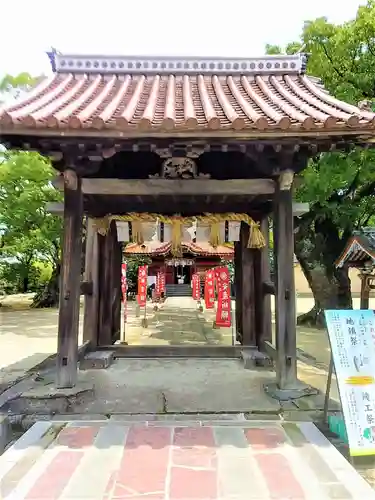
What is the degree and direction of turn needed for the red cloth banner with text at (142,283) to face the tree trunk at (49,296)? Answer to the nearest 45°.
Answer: approximately 135° to its right

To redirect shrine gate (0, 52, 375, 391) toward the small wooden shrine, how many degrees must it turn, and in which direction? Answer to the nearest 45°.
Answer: approximately 90° to its left

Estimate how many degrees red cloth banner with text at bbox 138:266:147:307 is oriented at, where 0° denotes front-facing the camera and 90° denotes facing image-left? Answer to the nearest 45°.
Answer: approximately 0°

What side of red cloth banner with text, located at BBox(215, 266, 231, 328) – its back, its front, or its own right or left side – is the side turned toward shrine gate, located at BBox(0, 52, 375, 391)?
front

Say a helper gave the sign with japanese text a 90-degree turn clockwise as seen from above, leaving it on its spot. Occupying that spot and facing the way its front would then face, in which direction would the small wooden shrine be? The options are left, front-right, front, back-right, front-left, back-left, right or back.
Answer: right

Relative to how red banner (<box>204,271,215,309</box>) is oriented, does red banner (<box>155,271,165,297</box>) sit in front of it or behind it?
behind

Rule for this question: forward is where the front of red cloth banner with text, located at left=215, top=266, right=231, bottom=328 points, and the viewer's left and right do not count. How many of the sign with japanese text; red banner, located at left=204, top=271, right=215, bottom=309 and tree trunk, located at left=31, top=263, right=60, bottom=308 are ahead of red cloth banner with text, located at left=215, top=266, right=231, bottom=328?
1

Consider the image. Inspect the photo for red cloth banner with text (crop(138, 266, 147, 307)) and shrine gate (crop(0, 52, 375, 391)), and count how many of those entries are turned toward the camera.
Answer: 2
